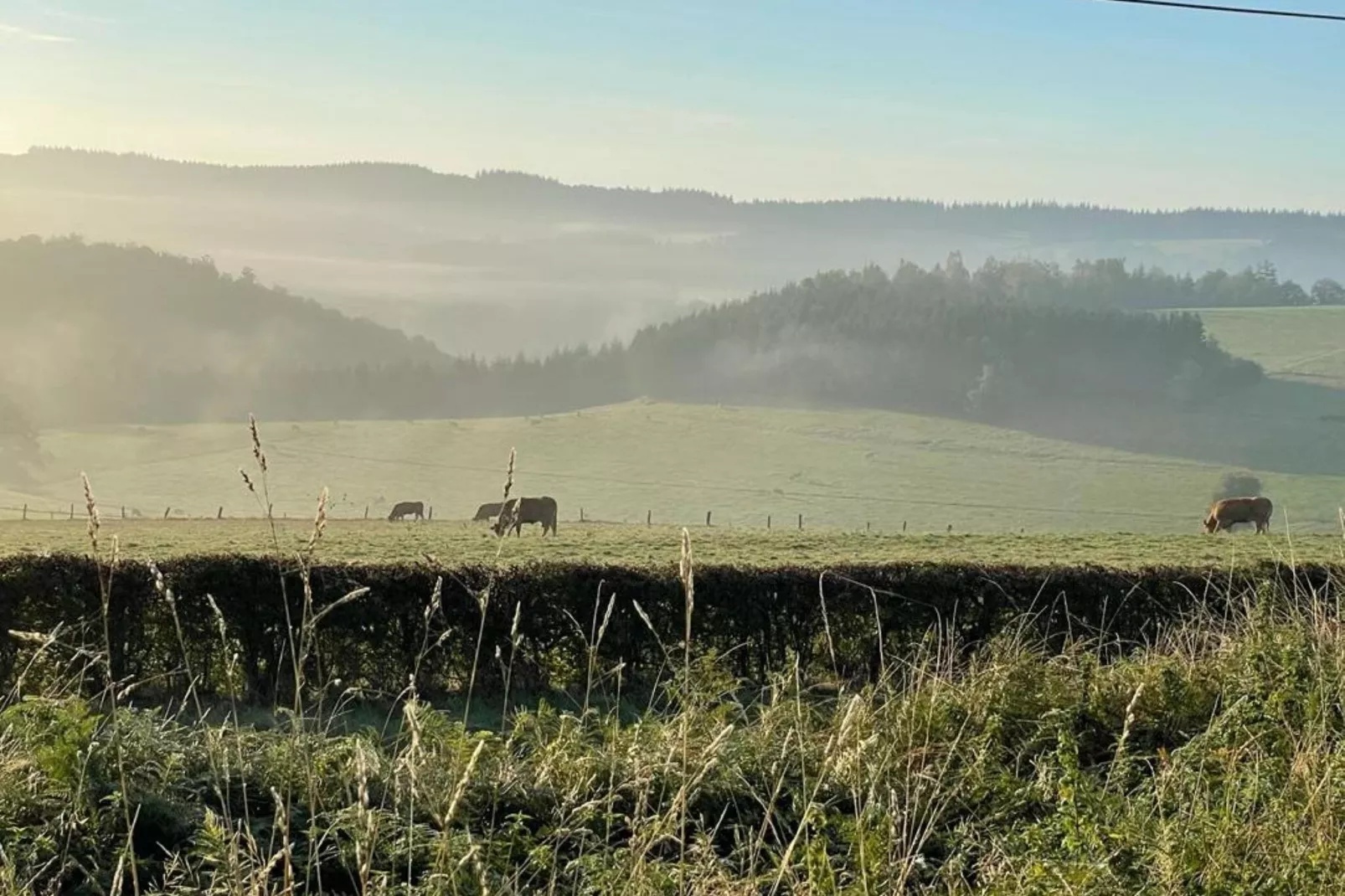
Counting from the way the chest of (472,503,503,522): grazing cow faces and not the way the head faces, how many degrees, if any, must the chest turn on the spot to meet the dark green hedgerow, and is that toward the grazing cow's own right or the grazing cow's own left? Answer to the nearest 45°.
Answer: approximately 90° to the grazing cow's own left

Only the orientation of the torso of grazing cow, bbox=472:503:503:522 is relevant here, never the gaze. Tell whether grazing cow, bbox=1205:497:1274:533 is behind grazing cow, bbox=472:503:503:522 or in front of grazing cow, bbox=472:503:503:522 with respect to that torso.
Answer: behind

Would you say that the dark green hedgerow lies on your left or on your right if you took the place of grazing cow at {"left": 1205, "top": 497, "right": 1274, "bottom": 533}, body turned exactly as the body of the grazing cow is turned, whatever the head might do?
on your left

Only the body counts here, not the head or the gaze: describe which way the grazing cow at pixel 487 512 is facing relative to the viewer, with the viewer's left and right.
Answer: facing to the left of the viewer

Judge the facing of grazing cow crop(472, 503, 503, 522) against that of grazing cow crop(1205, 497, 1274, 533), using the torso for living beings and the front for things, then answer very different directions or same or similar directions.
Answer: same or similar directions

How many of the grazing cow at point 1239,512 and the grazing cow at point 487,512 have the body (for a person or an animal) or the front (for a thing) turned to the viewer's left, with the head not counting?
2

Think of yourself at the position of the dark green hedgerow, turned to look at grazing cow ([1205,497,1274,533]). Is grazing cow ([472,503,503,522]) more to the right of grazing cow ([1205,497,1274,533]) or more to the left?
left

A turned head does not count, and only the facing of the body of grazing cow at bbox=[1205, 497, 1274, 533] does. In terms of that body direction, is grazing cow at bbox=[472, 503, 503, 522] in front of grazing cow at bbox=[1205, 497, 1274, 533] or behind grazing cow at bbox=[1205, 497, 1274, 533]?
in front

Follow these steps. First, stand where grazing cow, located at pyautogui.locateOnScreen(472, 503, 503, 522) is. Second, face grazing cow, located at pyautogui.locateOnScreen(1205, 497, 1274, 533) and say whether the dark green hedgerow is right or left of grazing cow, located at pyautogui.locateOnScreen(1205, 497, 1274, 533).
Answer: right

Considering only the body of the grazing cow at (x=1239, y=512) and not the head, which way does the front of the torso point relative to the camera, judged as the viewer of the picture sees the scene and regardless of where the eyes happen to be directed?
to the viewer's left
